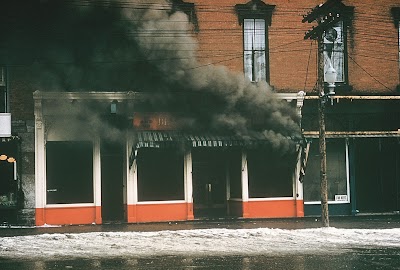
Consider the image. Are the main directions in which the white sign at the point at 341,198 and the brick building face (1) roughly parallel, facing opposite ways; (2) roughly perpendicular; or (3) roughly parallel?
roughly parallel

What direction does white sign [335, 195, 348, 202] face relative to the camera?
toward the camera

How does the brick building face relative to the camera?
toward the camera
